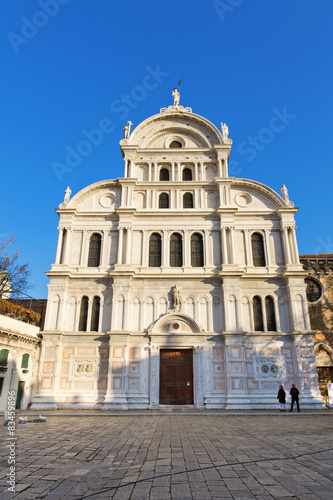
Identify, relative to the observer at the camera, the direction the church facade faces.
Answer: facing the viewer
